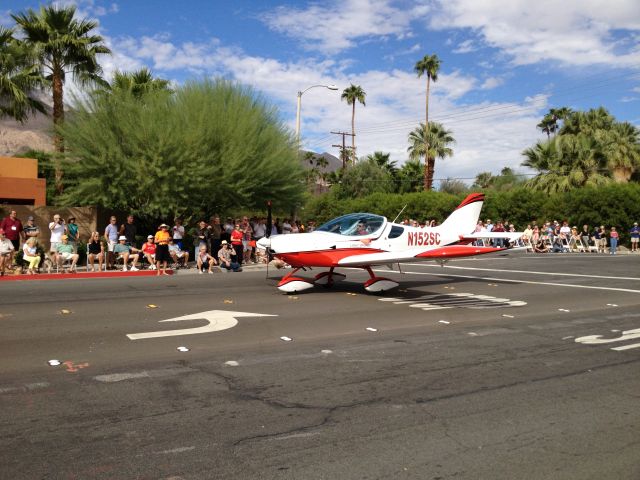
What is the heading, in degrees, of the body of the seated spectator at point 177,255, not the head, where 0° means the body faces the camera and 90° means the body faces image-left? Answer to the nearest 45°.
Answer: approximately 315°

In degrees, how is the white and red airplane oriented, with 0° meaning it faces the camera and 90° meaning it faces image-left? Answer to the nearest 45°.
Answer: approximately 45°

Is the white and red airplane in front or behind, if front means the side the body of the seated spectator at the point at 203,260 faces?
in front

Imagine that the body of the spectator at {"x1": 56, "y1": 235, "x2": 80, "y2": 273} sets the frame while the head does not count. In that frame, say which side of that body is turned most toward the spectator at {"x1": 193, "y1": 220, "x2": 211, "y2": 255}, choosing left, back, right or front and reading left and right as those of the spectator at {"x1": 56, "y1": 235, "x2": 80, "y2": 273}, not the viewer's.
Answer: left

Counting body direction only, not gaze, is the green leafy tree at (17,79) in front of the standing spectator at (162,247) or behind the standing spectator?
behind

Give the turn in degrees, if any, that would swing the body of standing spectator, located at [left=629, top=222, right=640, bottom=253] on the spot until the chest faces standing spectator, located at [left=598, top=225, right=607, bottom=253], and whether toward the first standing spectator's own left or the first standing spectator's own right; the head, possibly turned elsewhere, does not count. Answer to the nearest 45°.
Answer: approximately 90° to the first standing spectator's own right

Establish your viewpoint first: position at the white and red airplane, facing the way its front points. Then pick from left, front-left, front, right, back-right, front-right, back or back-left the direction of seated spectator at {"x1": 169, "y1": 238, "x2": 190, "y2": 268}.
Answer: right

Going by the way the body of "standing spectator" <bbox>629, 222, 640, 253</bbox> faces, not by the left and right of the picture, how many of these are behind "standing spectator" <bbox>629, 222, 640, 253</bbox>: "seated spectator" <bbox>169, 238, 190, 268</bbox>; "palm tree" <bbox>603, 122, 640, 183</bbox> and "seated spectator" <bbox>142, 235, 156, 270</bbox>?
1

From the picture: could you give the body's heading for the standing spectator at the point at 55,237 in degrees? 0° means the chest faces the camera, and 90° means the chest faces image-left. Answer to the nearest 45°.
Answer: approximately 0°
